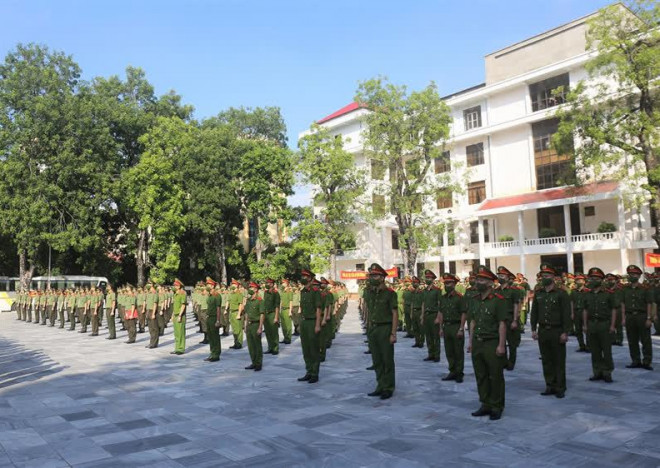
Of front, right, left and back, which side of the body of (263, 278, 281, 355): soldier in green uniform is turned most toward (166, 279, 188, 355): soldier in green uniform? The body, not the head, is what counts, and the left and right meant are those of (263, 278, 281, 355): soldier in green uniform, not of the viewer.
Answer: right

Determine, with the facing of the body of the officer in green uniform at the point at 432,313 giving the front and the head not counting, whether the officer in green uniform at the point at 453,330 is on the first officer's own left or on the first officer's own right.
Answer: on the first officer's own left

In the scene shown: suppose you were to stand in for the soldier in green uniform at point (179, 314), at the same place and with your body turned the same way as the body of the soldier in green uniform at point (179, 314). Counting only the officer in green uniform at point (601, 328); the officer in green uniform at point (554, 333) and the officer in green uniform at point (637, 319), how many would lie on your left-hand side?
3

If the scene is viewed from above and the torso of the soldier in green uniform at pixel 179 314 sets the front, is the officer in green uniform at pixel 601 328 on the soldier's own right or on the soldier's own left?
on the soldier's own left

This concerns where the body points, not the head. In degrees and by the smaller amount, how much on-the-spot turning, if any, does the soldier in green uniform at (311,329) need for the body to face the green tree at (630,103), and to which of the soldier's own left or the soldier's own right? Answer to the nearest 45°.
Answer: approximately 180°

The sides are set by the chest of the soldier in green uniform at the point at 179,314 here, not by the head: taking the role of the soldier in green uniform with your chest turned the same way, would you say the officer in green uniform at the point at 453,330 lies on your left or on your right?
on your left

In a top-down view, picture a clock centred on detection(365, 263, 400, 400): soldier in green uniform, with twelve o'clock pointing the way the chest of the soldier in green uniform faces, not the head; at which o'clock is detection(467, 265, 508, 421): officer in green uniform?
The officer in green uniform is roughly at 9 o'clock from the soldier in green uniform.

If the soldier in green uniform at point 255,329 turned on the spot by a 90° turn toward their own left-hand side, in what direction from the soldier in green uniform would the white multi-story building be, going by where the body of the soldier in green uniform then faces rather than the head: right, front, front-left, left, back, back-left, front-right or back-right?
left

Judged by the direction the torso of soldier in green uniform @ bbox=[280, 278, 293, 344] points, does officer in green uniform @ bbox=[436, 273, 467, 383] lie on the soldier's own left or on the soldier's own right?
on the soldier's own left

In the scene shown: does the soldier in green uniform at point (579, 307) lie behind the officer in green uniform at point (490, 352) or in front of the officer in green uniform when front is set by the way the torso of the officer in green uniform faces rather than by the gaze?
behind
